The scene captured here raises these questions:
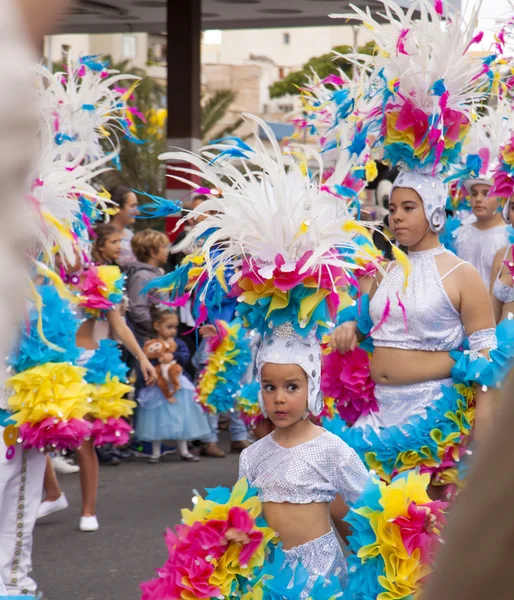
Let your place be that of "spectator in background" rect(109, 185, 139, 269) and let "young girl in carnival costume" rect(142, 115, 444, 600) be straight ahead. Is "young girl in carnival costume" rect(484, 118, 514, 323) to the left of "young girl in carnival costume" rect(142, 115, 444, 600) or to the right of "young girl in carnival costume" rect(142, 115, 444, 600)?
left

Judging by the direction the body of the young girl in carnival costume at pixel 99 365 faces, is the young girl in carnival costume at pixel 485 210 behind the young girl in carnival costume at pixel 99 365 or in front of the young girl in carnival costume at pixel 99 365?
behind
